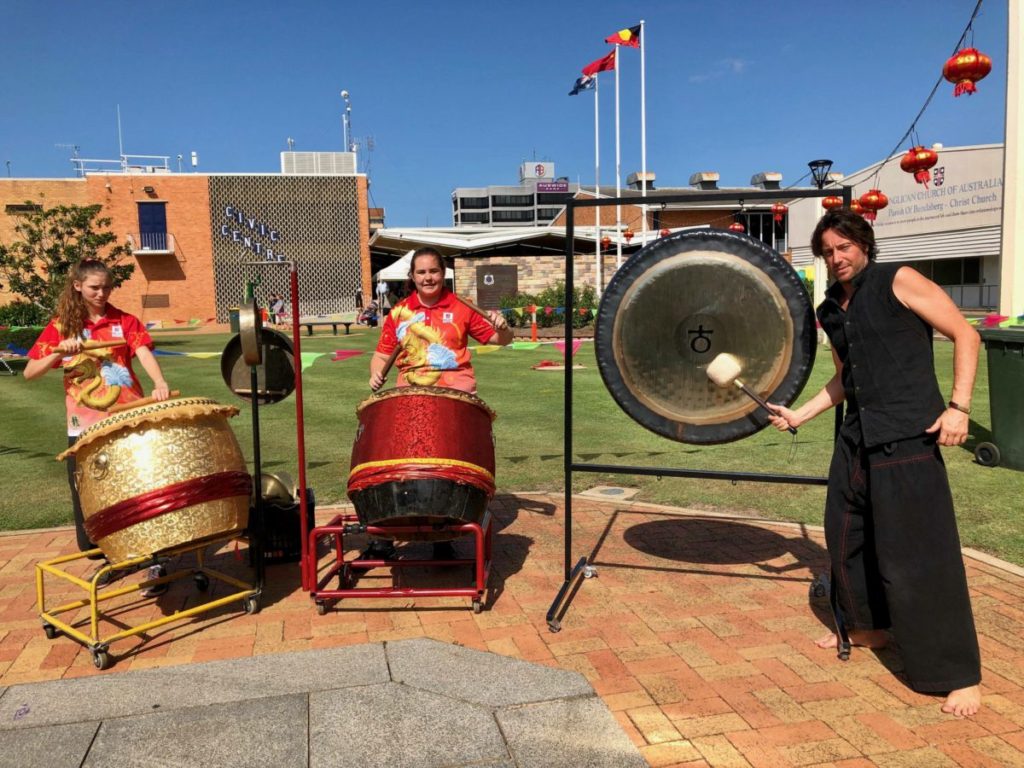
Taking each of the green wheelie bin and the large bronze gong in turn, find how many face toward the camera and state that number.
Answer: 1

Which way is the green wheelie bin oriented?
to the viewer's right

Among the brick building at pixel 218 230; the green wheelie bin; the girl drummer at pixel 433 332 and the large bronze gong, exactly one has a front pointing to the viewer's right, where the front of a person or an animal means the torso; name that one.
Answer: the green wheelie bin

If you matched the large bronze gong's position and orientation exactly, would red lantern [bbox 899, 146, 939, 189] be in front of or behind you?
behind

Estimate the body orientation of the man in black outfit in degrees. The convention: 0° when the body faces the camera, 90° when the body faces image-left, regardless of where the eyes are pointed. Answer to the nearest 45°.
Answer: approximately 45°

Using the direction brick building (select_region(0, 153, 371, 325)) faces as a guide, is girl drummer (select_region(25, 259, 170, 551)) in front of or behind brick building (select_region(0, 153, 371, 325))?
in front

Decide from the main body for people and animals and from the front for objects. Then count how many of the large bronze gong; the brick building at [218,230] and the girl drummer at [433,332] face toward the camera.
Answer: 3

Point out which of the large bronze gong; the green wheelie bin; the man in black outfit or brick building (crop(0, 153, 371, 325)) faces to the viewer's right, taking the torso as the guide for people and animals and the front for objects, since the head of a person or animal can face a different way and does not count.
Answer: the green wheelie bin

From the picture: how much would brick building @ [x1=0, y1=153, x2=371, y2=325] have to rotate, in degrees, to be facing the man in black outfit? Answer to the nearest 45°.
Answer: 0° — it already faces them

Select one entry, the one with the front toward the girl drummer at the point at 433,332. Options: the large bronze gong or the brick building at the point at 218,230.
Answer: the brick building

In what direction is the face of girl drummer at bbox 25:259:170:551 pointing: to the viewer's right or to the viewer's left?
to the viewer's right

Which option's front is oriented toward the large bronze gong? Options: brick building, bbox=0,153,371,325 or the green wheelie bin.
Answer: the brick building
